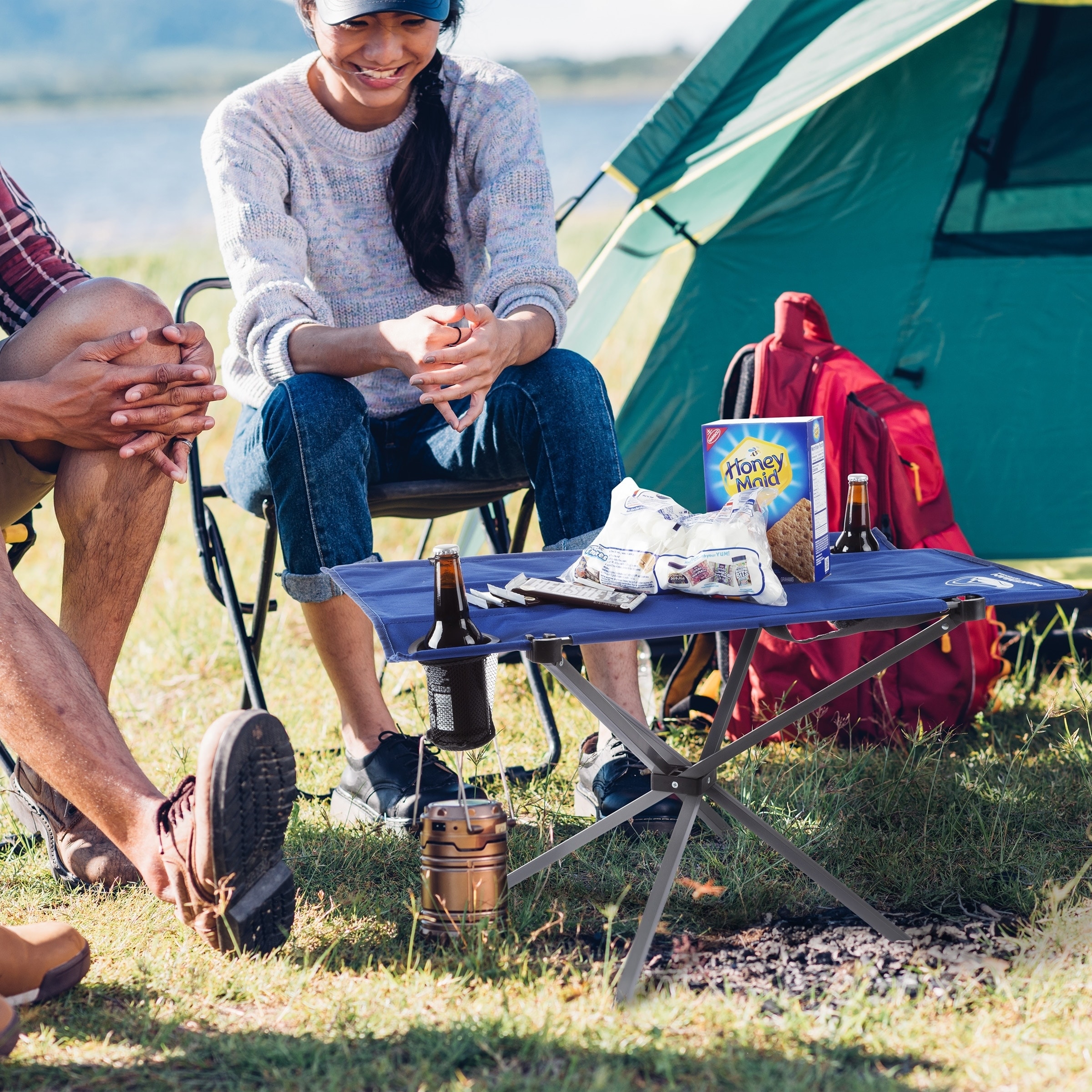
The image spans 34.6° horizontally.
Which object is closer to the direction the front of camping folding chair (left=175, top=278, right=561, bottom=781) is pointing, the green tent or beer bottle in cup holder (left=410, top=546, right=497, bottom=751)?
the beer bottle in cup holder

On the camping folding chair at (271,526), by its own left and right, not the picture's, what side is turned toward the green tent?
left

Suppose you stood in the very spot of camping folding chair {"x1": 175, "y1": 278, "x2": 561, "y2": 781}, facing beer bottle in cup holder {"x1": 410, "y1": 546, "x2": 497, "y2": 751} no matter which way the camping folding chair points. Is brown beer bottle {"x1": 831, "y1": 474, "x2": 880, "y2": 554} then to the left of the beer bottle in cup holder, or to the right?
left

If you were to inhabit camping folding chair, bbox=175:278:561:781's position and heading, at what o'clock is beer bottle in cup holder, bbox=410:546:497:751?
The beer bottle in cup holder is roughly at 1 o'clock from the camping folding chair.

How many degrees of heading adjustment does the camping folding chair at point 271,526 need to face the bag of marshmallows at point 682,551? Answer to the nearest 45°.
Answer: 0° — it already faces it

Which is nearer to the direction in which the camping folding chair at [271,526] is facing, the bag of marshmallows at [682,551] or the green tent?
the bag of marshmallows

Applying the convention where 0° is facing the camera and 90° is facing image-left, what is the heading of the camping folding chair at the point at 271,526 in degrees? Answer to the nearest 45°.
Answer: approximately 315°
